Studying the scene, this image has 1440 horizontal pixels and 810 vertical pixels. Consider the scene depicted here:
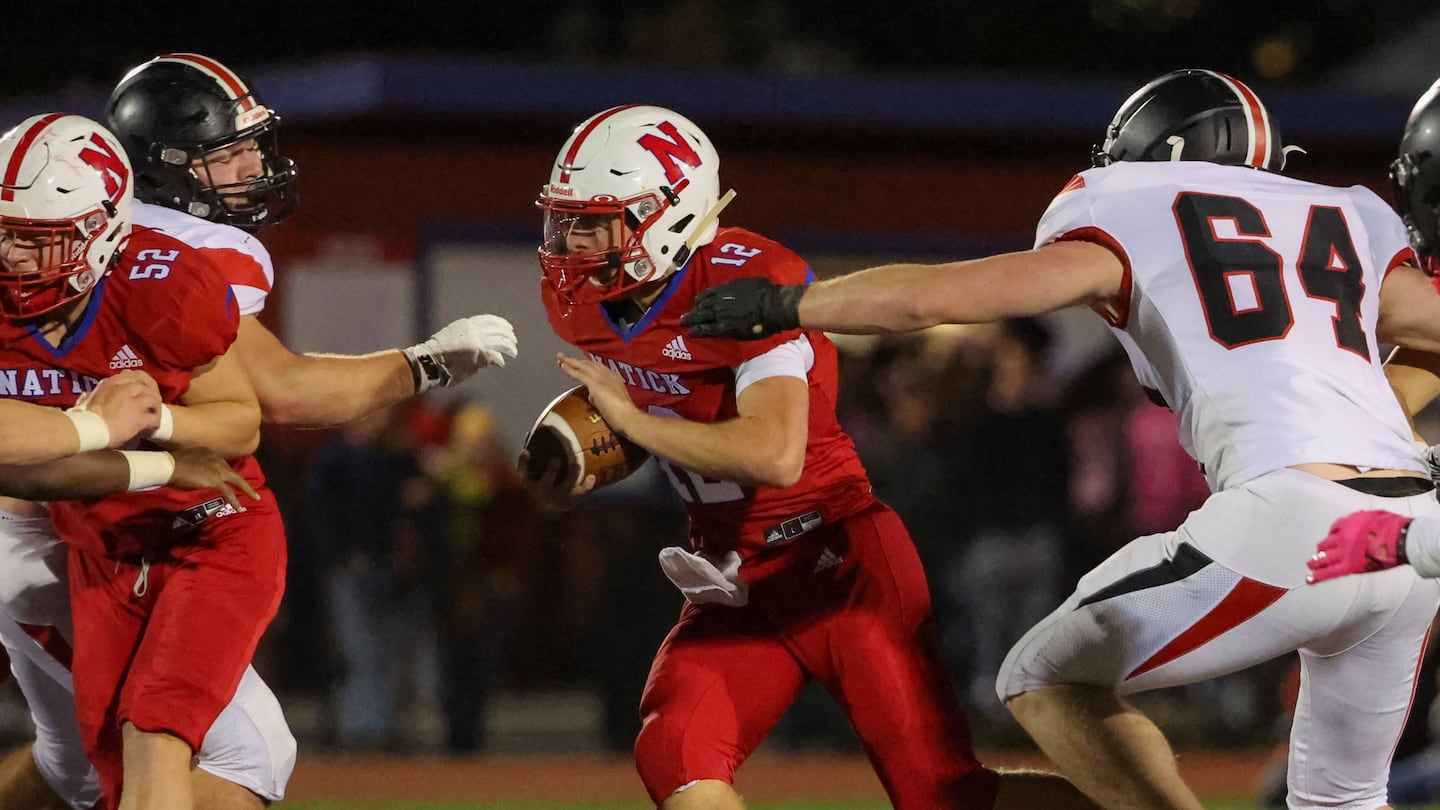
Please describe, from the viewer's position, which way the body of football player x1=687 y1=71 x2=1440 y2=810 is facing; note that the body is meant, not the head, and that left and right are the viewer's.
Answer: facing away from the viewer and to the left of the viewer

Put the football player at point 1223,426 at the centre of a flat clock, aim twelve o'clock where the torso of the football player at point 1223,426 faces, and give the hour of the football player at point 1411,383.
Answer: the football player at point 1411,383 is roughly at 3 o'clock from the football player at point 1223,426.

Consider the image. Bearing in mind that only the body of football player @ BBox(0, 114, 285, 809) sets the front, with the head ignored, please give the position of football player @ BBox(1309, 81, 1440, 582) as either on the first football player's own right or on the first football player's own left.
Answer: on the first football player's own left

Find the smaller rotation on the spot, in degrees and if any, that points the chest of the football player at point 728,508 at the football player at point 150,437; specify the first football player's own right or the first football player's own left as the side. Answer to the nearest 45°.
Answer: approximately 45° to the first football player's own right

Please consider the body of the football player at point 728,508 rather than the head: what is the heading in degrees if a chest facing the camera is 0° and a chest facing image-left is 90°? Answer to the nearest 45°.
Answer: approximately 45°
